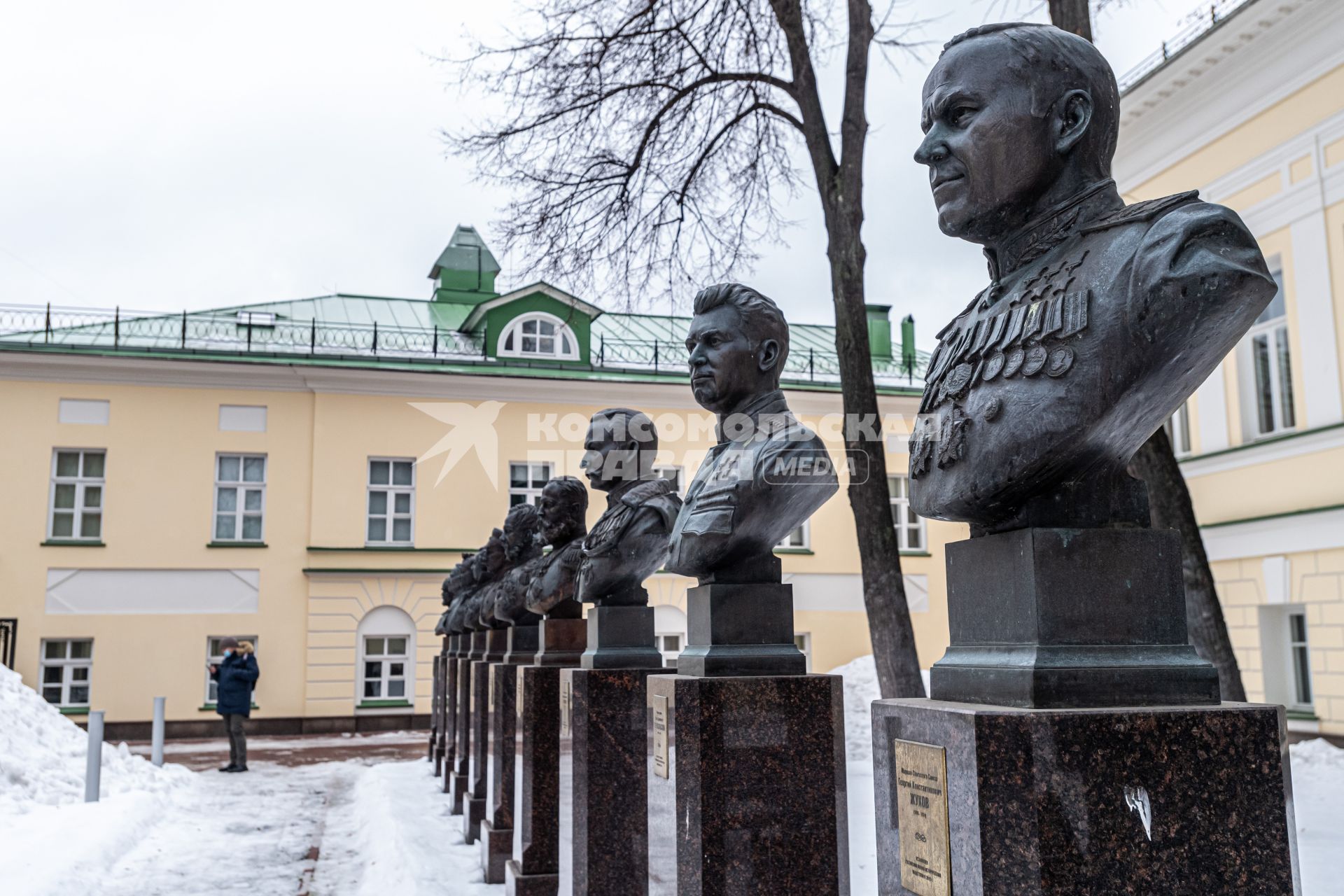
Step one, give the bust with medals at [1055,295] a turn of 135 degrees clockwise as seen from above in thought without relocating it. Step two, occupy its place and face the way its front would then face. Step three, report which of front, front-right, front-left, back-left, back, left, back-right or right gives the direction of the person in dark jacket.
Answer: front-left

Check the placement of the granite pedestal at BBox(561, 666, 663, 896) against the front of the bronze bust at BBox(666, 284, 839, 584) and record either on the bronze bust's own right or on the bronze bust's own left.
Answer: on the bronze bust's own right

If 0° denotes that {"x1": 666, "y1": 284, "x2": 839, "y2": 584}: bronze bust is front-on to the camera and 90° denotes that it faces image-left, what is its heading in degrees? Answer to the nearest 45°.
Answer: approximately 45°

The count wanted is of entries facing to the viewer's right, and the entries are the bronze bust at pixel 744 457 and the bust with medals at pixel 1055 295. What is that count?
0

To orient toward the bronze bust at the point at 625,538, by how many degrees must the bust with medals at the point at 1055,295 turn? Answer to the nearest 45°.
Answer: approximately 90° to its right

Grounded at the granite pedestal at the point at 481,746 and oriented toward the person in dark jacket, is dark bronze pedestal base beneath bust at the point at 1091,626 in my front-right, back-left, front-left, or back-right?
back-left

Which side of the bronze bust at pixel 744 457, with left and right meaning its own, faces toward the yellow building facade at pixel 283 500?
right
